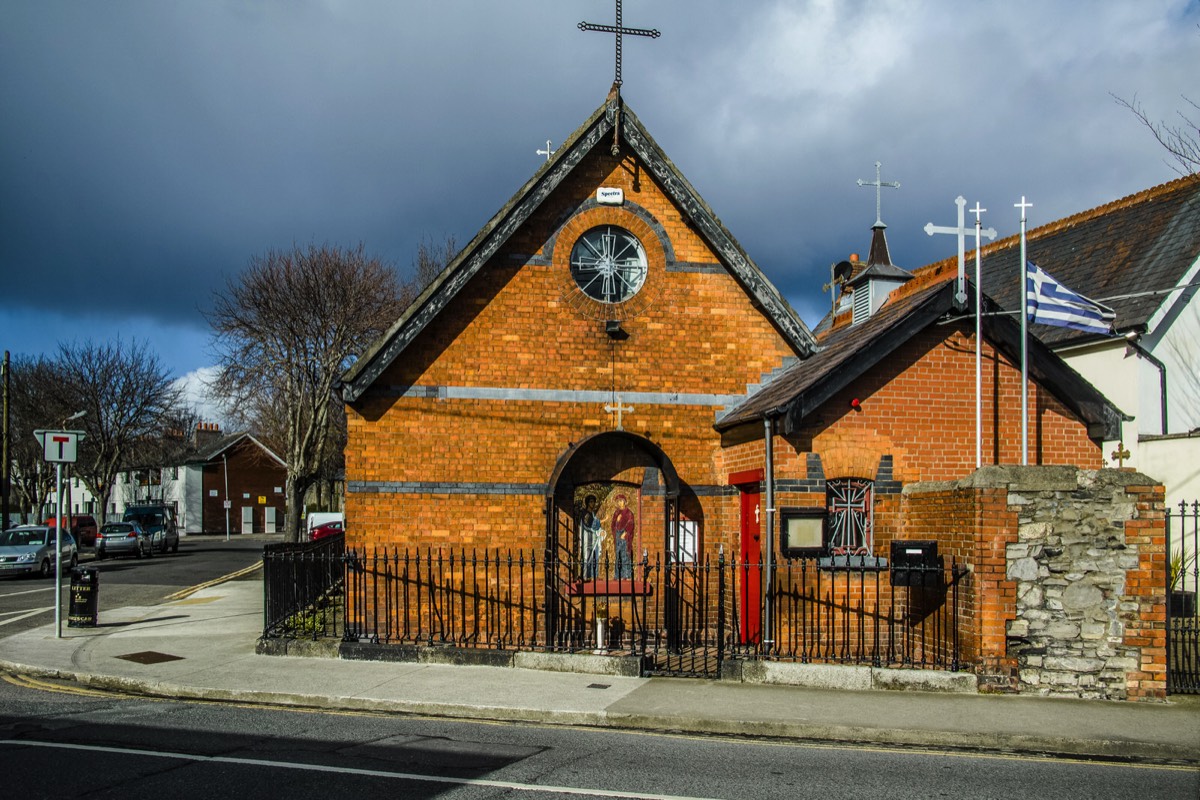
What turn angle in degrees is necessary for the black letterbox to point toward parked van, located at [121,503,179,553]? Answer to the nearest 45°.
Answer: approximately 135° to its right

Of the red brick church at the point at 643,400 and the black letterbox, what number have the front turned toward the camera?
2

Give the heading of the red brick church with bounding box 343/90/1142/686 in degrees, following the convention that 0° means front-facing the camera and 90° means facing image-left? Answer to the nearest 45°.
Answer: approximately 0°
